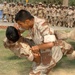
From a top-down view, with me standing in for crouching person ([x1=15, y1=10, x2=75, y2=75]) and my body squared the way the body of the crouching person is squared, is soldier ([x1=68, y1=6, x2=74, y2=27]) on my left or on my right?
on my right

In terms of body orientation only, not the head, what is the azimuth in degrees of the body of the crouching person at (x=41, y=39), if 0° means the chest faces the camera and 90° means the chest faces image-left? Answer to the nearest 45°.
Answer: approximately 90°
